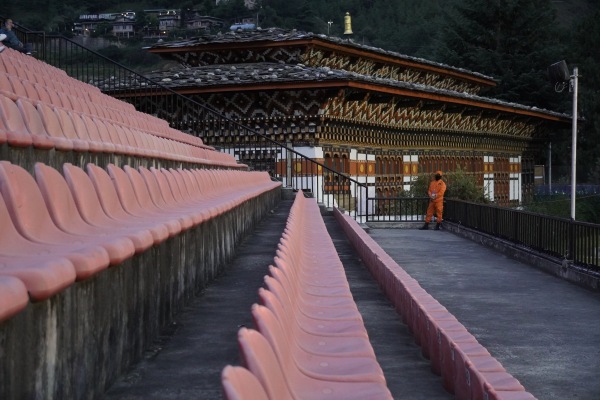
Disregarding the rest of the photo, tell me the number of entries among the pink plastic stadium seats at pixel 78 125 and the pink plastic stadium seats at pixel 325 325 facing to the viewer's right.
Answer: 2

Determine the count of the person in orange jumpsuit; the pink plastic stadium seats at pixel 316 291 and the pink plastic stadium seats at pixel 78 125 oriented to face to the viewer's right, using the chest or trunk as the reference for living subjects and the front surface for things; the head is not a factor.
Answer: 2

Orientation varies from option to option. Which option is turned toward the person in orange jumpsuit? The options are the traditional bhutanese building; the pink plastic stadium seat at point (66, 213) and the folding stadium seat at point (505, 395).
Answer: the traditional bhutanese building

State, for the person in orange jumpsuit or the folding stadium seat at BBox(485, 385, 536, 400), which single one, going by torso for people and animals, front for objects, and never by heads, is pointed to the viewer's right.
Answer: the folding stadium seat

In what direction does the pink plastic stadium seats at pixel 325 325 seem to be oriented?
to the viewer's right

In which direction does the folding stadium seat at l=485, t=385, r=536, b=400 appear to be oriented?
to the viewer's right
